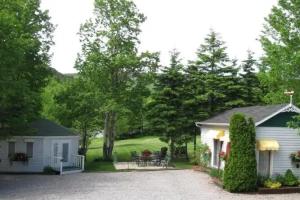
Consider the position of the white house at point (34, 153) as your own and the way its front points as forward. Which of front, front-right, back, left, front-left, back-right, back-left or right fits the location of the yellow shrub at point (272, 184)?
front-left

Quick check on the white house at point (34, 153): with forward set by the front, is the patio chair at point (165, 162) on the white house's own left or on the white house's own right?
on the white house's own left

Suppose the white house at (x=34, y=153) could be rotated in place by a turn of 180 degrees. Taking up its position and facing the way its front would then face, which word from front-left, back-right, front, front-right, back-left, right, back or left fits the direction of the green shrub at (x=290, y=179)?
back-right

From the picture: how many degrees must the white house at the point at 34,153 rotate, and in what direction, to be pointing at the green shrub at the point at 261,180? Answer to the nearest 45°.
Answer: approximately 45° to its left

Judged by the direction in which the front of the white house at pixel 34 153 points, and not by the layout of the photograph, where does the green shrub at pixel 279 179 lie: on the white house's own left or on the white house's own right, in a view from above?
on the white house's own left

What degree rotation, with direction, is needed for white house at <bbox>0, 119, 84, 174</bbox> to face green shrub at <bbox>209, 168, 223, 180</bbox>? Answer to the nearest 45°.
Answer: approximately 45° to its left

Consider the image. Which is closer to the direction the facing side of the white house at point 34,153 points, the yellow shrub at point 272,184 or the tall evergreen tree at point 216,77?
the yellow shrub

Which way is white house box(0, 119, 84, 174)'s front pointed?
toward the camera

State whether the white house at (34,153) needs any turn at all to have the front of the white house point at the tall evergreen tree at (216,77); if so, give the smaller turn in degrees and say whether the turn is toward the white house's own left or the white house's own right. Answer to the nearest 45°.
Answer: approximately 90° to the white house's own left

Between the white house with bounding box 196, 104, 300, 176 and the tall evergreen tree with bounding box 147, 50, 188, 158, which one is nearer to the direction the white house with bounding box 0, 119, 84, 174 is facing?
the white house

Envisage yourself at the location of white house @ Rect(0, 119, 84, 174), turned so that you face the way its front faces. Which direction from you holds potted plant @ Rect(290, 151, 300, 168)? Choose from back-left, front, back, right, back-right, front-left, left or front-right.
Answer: front-left

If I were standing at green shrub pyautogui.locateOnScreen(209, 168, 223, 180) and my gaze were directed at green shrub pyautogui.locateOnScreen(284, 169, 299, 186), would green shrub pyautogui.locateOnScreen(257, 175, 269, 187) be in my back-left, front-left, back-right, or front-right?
front-right

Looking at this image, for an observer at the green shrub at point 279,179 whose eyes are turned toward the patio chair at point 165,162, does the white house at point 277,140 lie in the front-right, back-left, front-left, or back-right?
front-right
